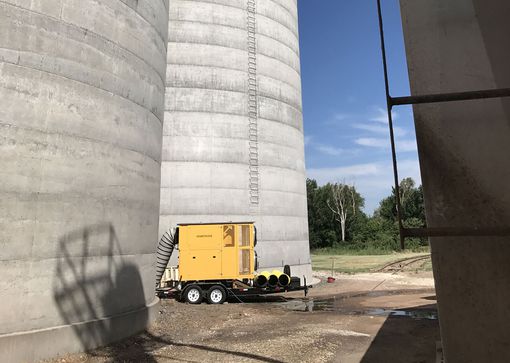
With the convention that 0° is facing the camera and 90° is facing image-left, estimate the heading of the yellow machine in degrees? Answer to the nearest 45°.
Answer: approximately 270°

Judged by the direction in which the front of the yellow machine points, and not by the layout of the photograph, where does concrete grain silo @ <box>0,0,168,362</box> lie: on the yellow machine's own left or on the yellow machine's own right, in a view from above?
on the yellow machine's own right
